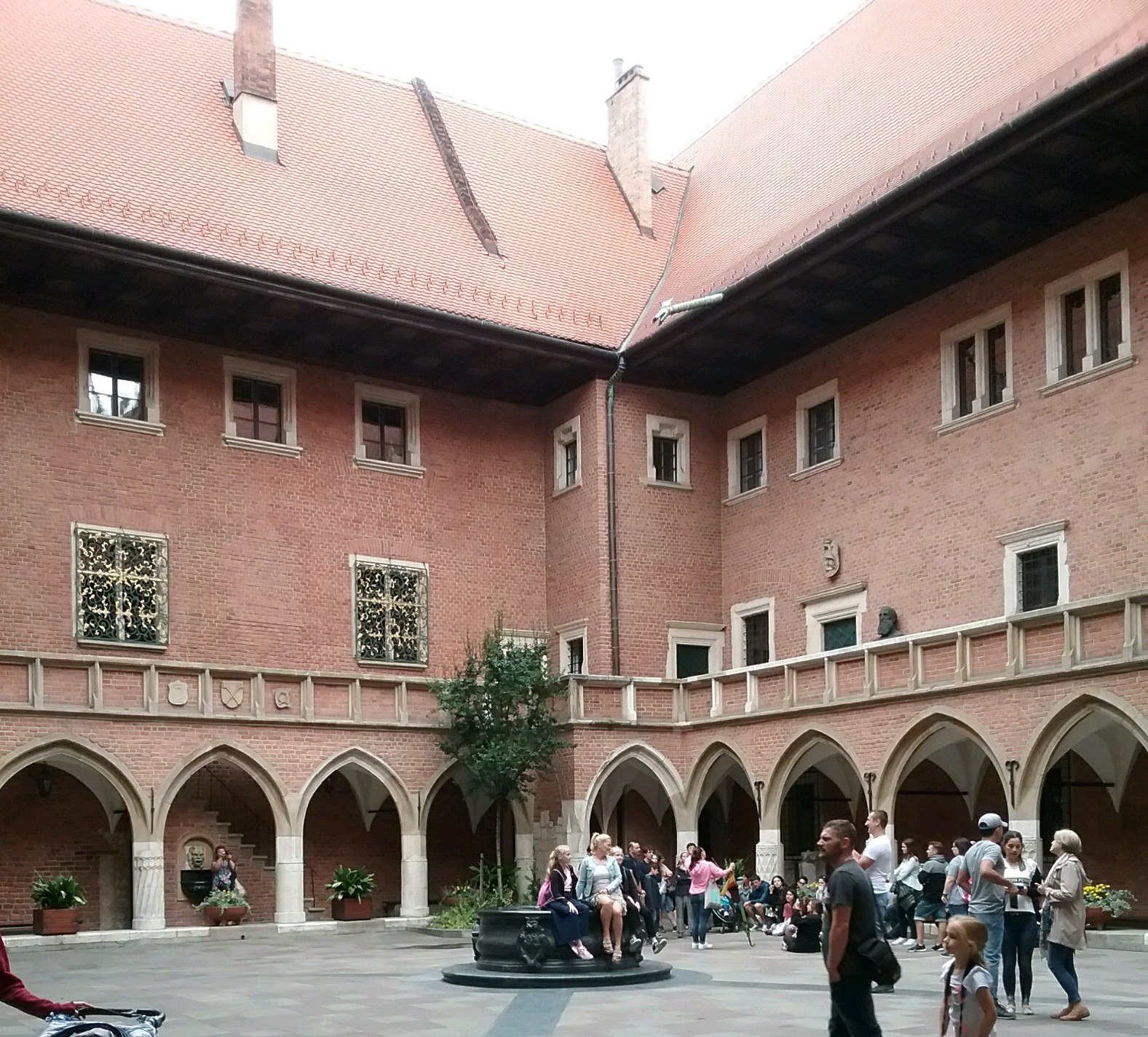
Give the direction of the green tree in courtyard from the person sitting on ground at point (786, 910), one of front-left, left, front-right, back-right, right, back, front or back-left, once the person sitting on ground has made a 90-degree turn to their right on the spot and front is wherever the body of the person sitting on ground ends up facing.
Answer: front-left

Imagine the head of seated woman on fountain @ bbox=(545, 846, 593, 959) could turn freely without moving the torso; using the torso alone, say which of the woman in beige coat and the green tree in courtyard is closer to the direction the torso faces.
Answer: the woman in beige coat

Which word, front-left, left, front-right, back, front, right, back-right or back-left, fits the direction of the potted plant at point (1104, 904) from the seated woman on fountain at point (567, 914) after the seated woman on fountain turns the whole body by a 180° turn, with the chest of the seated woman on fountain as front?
right

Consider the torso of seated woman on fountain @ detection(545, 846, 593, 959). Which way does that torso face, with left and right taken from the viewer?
facing the viewer and to the right of the viewer

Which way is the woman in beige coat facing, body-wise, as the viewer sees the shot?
to the viewer's left
